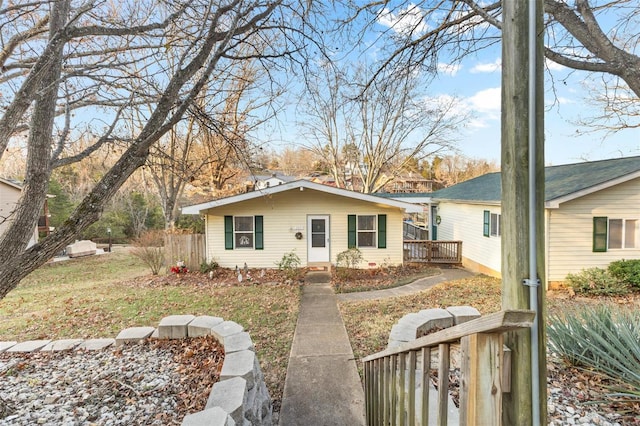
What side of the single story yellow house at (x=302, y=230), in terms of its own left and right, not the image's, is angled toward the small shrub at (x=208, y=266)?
right

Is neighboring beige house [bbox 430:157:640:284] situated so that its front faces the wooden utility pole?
yes

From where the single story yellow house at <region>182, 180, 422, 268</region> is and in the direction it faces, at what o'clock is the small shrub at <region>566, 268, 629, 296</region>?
The small shrub is roughly at 10 o'clock from the single story yellow house.

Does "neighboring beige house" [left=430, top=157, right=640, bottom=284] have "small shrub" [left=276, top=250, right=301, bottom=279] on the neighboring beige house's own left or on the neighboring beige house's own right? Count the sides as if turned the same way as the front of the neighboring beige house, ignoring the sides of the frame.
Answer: on the neighboring beige house's own right

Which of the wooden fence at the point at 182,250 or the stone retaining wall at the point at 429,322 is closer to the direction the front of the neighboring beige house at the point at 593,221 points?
the stone retaining wall

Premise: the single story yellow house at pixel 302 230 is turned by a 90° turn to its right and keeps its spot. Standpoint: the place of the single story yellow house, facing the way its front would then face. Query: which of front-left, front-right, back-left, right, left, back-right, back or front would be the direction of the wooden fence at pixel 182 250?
front

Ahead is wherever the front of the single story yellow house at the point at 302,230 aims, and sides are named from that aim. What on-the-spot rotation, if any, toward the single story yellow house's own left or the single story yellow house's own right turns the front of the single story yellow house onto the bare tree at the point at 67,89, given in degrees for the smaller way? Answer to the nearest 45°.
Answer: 0° — it already faces it

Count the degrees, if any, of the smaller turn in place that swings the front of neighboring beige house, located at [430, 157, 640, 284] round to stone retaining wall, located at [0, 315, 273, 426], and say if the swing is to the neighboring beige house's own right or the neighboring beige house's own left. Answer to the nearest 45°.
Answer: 0° — it already faces it

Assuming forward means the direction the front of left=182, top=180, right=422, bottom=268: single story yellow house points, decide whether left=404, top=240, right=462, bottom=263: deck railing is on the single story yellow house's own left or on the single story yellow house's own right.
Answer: on the single story yellow house's own left

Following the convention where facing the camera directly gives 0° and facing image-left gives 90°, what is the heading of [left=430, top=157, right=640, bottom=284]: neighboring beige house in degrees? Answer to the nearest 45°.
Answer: approximately 0°
